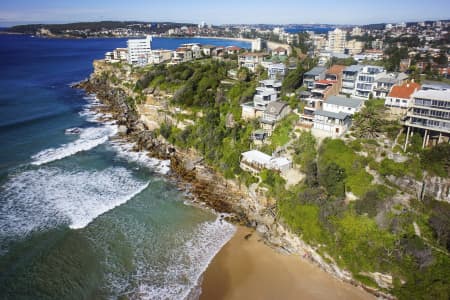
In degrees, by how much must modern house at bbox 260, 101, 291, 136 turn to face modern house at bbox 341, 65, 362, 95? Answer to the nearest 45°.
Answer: approximately 180°

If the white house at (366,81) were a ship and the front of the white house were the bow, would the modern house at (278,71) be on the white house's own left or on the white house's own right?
on the white house's own right

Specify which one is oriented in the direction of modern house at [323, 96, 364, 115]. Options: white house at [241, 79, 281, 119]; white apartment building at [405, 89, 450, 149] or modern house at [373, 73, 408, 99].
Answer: modern house at [373, 73, 408, 99]

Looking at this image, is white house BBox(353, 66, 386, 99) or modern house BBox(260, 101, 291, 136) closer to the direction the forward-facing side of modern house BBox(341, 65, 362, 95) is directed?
the modern house

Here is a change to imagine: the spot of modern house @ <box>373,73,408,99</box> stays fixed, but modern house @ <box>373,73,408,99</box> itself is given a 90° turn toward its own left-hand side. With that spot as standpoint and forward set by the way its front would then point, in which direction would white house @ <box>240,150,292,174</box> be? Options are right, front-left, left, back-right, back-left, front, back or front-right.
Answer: right

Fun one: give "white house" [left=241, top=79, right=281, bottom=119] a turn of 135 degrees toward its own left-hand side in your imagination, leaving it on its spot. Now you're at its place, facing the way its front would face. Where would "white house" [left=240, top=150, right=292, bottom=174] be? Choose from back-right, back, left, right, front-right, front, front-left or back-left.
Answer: right

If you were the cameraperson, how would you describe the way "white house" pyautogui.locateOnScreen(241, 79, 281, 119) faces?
facing the viewer and to the left of the viewer
